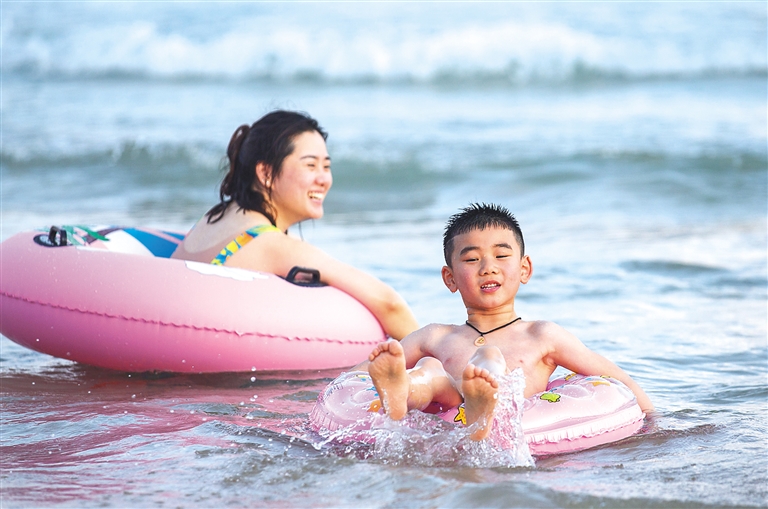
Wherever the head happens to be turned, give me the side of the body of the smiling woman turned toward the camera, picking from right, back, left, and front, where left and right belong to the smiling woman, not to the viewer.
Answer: right

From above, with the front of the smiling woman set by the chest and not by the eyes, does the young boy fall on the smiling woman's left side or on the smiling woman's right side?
on the smiling woman's right side

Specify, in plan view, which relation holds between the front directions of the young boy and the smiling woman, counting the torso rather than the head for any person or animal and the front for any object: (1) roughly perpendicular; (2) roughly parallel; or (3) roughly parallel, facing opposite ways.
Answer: roughly perpendicular

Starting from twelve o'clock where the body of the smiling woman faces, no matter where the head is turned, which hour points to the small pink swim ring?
The small pink swim ring is roughly at 2 o'clock from the smiling woman.

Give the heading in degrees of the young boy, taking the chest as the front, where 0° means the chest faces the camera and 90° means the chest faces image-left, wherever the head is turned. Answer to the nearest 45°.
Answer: approximately 0°

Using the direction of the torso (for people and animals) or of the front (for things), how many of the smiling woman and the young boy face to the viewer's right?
1

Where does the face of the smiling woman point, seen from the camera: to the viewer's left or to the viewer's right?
to the viewer's right
